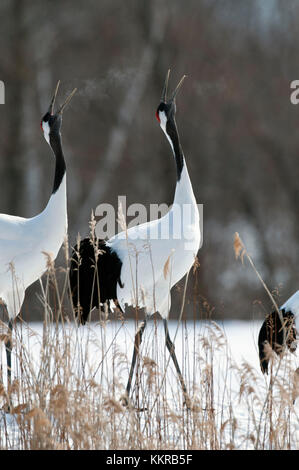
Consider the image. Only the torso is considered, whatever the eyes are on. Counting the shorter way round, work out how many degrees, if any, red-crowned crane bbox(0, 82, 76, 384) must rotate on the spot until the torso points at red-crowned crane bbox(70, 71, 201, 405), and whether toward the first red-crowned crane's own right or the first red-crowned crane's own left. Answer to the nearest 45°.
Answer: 0° — it already faces it

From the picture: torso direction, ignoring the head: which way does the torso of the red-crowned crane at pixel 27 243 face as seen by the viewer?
to the viewer's right

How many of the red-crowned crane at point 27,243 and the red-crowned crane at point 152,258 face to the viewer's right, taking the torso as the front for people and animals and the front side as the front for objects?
2

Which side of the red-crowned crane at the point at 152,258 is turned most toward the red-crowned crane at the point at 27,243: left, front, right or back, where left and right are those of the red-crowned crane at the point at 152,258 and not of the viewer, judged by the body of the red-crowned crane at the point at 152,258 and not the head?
back

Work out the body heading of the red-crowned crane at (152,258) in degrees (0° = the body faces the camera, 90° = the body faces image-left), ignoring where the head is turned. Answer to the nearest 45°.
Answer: approximately 270°
